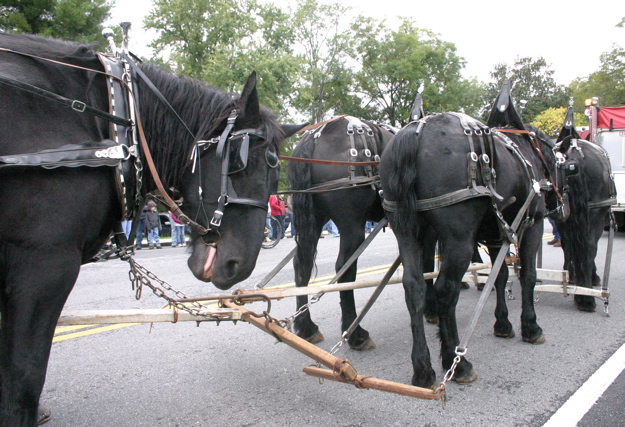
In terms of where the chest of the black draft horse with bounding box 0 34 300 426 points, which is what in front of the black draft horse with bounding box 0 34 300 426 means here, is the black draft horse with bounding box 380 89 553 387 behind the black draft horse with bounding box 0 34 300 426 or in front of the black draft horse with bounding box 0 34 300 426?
in front

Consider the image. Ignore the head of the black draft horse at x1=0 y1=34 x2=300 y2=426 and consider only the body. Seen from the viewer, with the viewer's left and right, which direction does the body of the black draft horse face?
facing to the right of the viewer

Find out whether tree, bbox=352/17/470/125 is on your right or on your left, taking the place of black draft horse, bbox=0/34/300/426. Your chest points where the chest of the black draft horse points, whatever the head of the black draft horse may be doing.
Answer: on your left

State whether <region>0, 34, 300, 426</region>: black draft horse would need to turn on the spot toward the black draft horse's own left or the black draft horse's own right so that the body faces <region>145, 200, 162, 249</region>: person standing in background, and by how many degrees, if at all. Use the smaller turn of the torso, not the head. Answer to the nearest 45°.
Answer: approximately 90° to the black draft horse's own left

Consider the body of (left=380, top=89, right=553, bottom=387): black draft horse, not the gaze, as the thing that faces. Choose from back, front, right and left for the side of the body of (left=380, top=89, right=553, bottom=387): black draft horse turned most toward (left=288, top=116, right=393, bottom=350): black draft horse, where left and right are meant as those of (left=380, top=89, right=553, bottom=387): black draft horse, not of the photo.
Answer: left

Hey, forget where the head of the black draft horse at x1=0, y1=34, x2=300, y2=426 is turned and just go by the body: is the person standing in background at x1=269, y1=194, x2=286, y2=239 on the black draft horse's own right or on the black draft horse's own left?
on the black draft horse's own left

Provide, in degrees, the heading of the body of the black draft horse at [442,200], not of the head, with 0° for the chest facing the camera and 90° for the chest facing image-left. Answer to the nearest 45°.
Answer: approximately 225°

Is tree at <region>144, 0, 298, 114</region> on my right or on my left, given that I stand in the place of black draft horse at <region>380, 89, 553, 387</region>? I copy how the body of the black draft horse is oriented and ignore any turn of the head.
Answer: on my left
